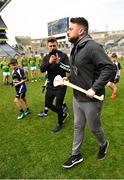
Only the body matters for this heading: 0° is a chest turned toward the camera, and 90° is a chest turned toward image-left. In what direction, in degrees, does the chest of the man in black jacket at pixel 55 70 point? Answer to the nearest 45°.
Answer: approximately 0°

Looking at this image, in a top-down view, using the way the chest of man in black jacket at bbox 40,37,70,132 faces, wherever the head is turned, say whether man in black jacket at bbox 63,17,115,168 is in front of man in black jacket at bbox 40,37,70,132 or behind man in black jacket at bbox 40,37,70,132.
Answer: in front

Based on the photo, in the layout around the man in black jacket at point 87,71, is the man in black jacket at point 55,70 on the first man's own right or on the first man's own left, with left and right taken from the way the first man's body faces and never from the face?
on the first man's own right

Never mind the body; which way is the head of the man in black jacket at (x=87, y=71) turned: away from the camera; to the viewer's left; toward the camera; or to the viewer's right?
to the viewer's left
